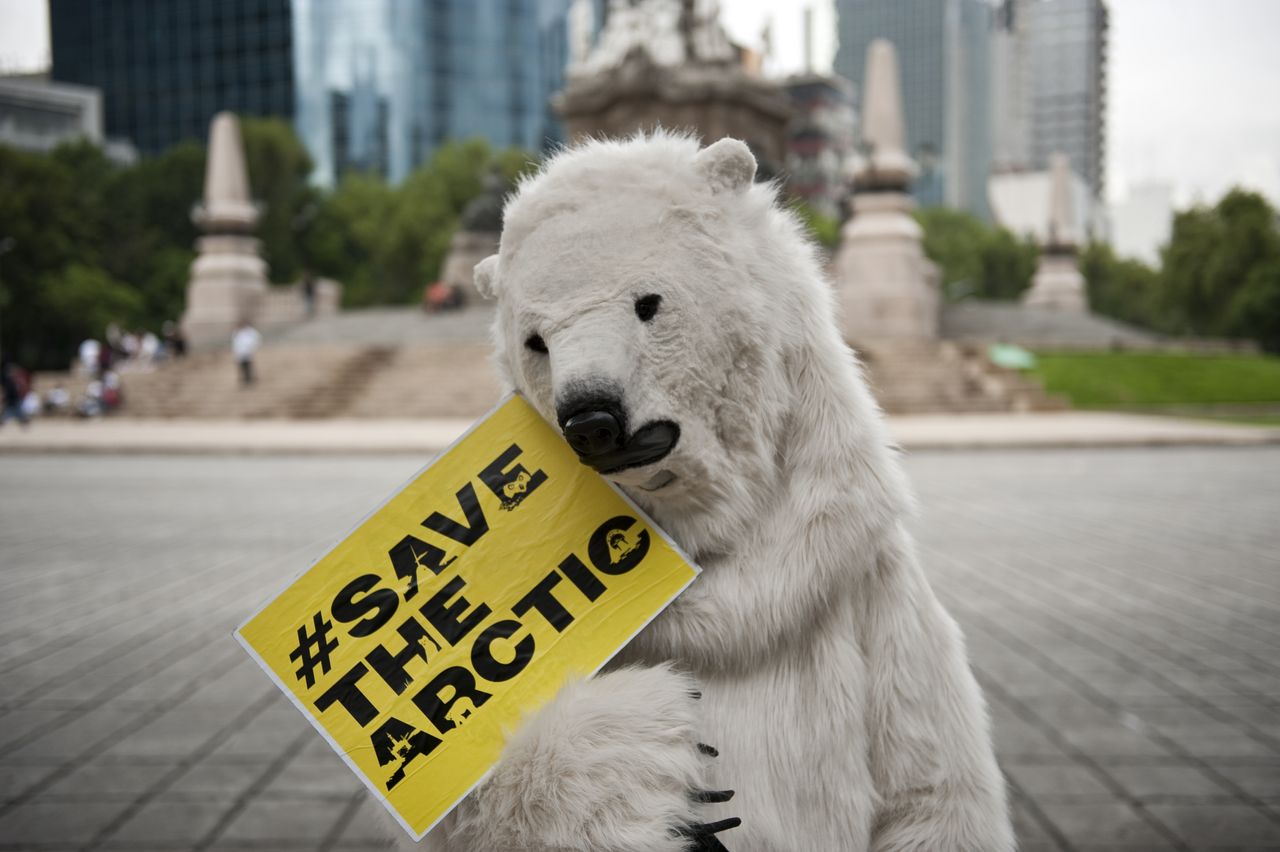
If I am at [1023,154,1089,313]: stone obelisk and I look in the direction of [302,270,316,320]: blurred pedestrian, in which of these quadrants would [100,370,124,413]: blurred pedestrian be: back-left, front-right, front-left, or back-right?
front-left

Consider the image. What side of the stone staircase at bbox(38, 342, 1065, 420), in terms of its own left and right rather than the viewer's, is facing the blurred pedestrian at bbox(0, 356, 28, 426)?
right

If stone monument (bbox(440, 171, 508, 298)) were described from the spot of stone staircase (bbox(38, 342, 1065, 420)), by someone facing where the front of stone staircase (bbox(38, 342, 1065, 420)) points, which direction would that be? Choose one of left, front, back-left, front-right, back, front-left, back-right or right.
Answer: back

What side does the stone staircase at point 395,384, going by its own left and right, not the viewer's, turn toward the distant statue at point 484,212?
back

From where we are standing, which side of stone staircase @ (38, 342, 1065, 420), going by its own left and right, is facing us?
front

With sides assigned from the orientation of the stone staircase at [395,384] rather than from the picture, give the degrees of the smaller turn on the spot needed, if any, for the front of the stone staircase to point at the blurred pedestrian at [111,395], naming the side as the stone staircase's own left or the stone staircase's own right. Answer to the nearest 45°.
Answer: approximately 90° to the stone staircase's own right

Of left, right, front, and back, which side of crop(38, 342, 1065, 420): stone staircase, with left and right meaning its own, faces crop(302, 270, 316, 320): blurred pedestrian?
back

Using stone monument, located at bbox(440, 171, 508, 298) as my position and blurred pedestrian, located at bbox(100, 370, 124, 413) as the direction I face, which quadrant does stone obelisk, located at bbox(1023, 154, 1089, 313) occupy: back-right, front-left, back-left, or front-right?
back-left
